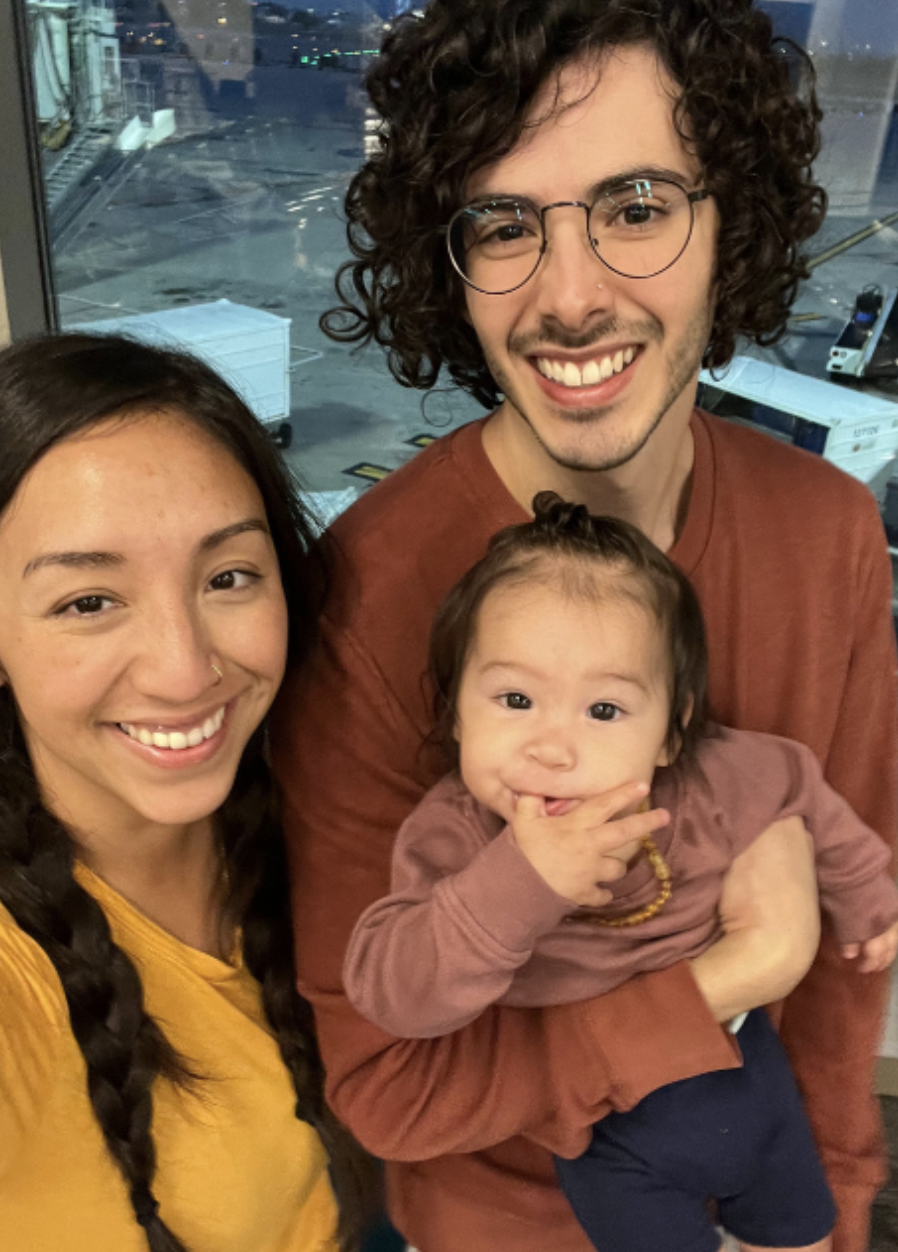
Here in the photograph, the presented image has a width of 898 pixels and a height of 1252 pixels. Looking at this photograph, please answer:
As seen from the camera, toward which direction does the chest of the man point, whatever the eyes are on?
toward the camera

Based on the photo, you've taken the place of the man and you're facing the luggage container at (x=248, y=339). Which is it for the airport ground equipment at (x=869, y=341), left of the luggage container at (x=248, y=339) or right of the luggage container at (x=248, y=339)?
right

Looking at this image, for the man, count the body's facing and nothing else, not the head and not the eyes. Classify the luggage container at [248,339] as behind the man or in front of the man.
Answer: behind

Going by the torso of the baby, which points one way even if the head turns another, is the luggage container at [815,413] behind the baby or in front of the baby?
behind

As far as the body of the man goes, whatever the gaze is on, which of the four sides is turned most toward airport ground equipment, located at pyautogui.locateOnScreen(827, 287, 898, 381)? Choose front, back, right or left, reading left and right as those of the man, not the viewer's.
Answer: back

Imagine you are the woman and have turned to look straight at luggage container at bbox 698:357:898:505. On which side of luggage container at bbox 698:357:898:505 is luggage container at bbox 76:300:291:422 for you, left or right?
left

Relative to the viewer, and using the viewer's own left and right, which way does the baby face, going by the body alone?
facing the viewer
